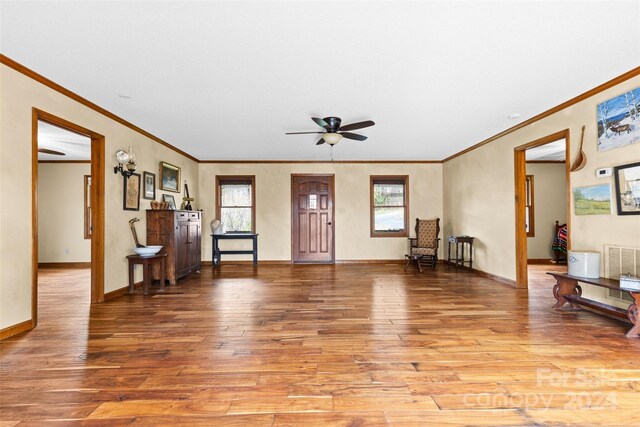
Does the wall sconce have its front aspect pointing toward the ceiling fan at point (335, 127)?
yes

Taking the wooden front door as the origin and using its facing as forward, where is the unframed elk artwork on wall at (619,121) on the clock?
The unframed elk artwork on wall is roughly at 11 o'clock from the wooden front door.

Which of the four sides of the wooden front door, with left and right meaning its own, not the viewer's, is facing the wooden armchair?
left

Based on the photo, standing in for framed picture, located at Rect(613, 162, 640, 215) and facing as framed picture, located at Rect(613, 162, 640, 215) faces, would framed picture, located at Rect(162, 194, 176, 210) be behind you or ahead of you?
ahead

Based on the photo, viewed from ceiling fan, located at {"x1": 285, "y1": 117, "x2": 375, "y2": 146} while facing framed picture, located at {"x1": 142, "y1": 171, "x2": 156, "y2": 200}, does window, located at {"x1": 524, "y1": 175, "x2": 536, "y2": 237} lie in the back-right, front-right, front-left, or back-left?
back-right

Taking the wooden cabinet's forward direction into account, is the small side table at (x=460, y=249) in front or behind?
in front

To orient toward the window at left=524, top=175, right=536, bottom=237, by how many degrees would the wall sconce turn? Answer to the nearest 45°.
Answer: approximately 45° to its left

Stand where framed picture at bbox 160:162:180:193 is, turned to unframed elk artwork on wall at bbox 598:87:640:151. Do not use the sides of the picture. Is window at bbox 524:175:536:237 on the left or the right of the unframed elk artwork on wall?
left

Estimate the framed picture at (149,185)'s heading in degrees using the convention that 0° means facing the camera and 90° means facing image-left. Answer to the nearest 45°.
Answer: approximately 315°

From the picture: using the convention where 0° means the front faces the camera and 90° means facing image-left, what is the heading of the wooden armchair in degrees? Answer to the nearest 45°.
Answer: approximately 45°

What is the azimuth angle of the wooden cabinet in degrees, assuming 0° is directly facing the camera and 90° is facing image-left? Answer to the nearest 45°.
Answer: approximately 315°

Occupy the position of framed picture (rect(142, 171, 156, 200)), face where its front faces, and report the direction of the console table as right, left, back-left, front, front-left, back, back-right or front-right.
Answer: left

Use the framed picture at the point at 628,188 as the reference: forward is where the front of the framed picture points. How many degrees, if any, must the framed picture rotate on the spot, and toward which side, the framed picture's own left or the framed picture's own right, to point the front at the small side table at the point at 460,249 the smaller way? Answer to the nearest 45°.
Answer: approximately 90° to the framed picture's own right
